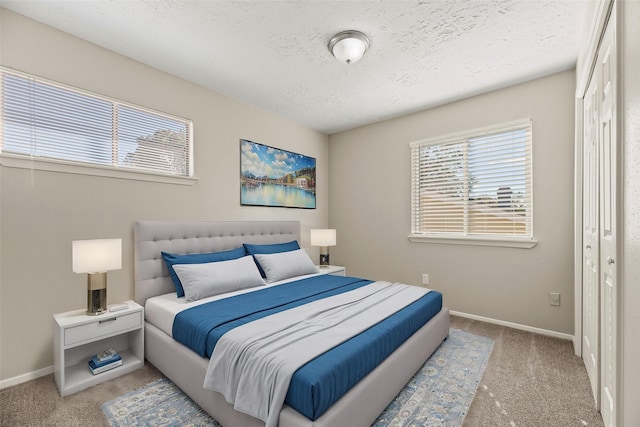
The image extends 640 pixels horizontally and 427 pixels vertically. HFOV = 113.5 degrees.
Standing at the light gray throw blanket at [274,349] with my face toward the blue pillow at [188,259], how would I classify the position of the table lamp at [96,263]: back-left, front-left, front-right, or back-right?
front-left

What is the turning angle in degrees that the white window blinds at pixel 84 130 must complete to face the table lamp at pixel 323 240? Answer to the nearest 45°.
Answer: approximately 45° to its left

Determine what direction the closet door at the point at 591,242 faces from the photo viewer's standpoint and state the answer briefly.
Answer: facing to the left of the viewer

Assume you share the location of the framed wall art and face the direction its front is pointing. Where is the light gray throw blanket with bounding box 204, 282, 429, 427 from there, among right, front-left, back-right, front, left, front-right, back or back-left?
front-right

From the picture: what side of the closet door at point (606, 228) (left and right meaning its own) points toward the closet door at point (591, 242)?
right

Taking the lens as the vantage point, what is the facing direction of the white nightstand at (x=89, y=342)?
facing the viewer and to the right of the viewer

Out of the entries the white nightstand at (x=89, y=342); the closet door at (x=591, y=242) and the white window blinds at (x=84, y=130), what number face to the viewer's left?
1

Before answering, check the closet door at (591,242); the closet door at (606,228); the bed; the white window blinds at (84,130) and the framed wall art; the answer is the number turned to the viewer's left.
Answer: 2

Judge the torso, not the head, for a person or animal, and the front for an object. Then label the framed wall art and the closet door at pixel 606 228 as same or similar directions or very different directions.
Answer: very different directions

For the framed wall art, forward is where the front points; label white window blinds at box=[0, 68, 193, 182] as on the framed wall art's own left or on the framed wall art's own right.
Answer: on the framed wall art's own right

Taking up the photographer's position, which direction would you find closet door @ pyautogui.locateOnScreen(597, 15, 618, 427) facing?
facing to the left of the viewer

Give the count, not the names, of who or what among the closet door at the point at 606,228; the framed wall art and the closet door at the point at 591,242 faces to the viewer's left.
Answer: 2
